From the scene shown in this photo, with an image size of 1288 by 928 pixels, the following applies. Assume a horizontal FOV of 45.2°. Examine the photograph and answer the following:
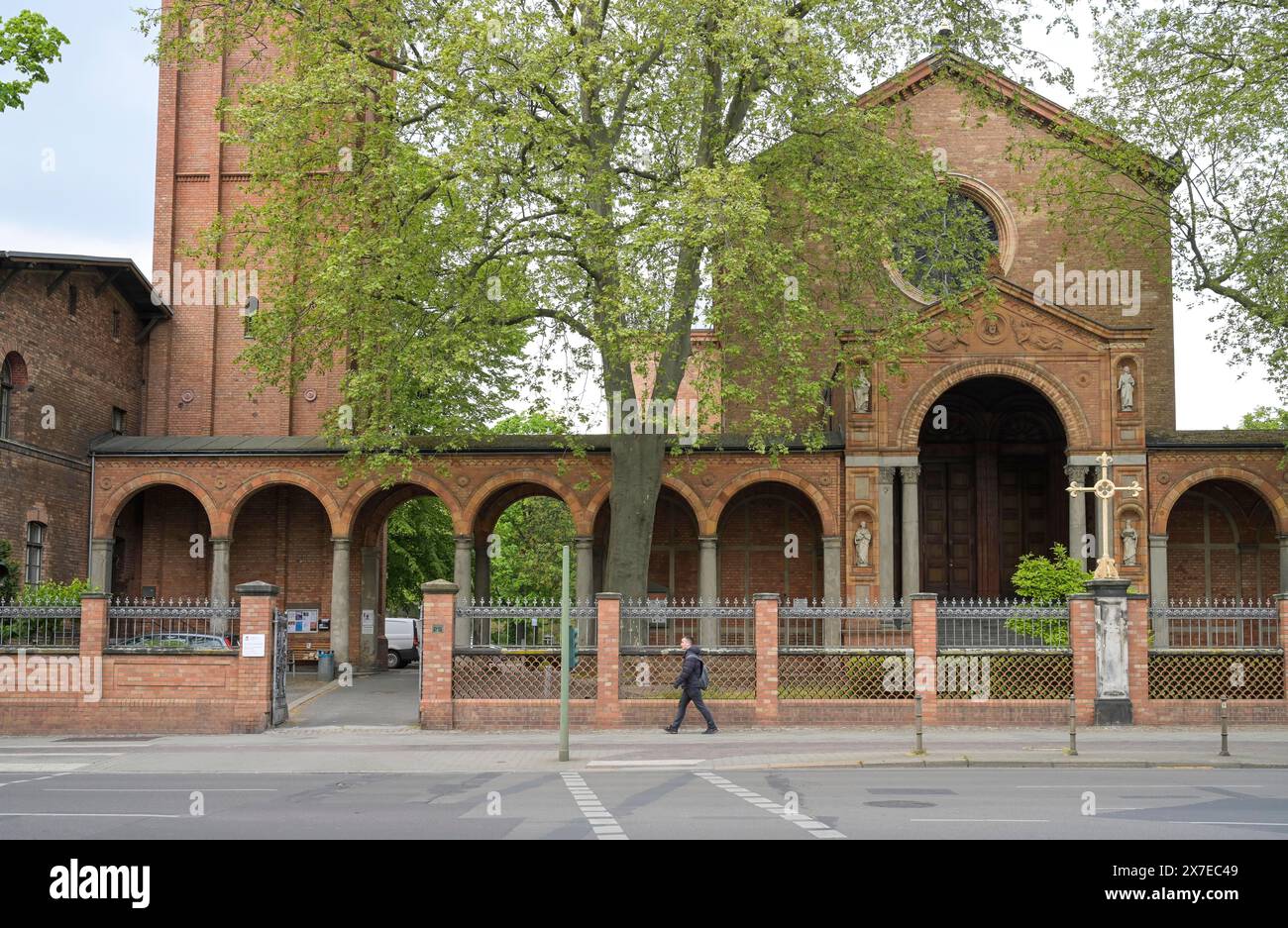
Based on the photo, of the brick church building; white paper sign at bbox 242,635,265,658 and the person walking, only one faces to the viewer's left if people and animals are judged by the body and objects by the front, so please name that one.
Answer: the person walking

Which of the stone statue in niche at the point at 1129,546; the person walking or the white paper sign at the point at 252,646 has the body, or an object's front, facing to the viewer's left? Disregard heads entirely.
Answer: the person walking

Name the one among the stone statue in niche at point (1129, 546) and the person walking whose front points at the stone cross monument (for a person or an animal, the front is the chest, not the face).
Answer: the stone statue in niche

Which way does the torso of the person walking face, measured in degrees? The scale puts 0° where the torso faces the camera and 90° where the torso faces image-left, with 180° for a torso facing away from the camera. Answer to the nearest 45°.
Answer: approximately 90°

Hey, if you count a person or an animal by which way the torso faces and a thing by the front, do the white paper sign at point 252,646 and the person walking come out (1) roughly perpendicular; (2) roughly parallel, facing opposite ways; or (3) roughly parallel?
roughly perpendicular

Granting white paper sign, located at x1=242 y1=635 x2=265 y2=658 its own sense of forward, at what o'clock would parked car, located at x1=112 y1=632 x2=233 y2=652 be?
The parked car is roughly at 5 o'clock from the white paper sign.

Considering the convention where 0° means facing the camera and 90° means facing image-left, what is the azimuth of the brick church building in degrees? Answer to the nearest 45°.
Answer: approximately 0°

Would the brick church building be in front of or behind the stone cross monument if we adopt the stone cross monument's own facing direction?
behind

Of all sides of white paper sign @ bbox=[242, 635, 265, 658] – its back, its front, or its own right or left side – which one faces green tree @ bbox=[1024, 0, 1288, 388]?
left

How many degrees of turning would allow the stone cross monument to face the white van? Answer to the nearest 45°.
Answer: approximately 135° to its right

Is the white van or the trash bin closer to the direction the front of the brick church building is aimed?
the trash bin

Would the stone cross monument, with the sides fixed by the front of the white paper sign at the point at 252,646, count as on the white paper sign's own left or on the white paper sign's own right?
on the white paper sign's own left

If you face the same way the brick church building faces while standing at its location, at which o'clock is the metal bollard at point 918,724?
The metal bollard is roughly at 12 o'clock from the brick church building.

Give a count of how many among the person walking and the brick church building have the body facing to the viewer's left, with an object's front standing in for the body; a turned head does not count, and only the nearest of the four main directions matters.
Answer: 1

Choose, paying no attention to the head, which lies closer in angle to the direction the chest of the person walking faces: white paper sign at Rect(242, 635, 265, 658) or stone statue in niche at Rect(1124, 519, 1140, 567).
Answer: the white paper sign
